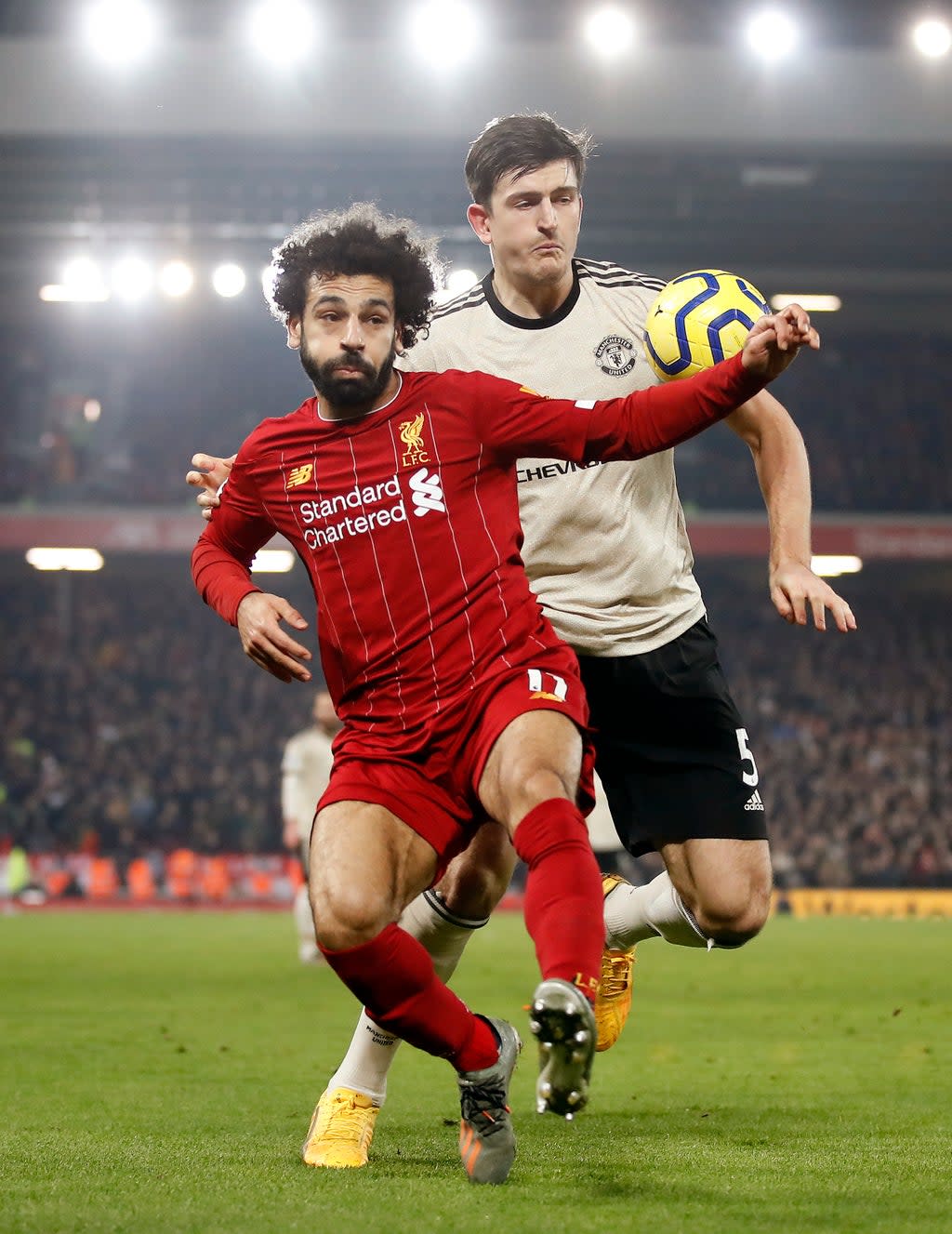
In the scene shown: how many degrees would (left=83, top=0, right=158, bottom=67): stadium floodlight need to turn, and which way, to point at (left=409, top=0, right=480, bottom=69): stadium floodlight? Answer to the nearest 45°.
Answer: approximately 90° to its left

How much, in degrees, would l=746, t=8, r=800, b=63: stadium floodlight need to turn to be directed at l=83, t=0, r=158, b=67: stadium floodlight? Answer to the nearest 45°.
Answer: approximately 90° to its right

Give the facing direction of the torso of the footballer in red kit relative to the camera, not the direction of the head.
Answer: toward the camera

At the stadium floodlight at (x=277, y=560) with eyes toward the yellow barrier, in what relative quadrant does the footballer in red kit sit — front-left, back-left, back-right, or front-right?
front-right

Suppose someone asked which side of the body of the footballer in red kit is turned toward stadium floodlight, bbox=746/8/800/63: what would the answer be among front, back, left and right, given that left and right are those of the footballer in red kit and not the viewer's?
back

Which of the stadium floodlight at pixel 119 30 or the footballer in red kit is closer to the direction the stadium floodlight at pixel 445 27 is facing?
the footballer in red kit

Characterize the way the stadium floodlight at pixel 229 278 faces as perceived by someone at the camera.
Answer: facing the viewer

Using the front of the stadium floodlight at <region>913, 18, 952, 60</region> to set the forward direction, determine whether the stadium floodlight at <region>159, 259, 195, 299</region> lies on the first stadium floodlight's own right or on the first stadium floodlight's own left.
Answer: on the first stadium floodlight's own right

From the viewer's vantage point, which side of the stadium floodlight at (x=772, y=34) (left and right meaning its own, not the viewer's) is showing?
front

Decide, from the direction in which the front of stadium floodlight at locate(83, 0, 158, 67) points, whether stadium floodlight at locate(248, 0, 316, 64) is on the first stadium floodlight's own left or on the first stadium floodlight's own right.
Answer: on the first stadium floodlight's own left

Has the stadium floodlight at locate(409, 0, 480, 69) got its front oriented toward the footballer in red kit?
yes

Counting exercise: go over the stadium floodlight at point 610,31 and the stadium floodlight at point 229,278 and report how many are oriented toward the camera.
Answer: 2
